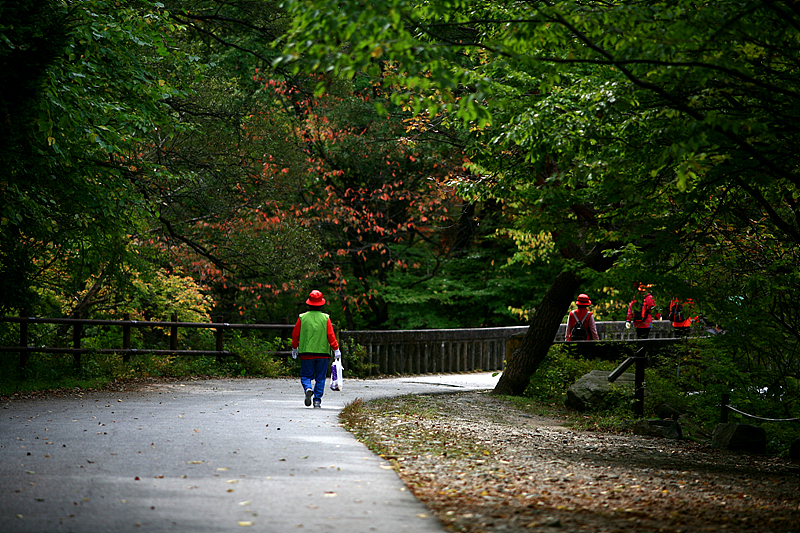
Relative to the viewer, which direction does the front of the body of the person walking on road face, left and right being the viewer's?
facing away from the viewer

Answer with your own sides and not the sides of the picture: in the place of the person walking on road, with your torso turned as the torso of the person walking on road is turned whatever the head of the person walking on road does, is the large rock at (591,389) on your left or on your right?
on your right

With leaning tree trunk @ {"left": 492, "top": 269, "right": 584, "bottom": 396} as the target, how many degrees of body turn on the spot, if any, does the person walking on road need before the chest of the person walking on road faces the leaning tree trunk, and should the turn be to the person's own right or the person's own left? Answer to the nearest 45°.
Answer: approximately 45° to the person's own right

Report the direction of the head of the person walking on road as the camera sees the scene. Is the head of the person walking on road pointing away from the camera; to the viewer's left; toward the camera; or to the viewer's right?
away from the camera

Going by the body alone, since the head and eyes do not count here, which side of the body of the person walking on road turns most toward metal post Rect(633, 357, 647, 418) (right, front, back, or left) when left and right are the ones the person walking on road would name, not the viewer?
right
